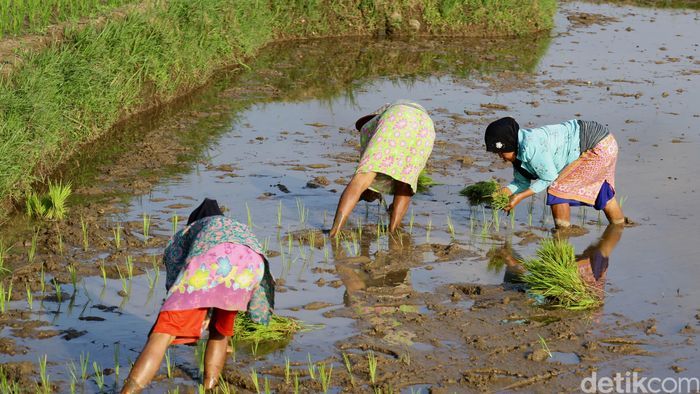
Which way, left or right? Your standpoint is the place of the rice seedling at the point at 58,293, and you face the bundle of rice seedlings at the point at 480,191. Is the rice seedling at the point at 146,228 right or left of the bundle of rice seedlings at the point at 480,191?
left

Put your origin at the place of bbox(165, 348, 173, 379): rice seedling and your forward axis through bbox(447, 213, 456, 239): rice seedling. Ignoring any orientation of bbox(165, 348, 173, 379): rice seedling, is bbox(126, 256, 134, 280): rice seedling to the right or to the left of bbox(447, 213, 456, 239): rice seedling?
left

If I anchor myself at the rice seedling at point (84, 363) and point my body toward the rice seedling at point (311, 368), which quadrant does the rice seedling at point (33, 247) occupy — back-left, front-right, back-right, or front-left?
back-left

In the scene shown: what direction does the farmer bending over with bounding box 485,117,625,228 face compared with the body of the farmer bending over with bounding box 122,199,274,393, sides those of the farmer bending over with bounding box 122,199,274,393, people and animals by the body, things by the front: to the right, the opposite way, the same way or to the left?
to the left

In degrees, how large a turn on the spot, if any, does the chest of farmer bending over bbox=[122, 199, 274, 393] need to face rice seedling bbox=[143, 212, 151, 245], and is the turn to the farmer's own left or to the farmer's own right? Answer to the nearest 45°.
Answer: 0° — they already face it

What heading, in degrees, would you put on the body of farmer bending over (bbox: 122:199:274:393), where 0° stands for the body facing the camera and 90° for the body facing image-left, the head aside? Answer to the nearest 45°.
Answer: approximately 180°

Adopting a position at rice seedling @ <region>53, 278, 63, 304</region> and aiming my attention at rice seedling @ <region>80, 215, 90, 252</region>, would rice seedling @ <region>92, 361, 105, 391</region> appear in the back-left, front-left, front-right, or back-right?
back-right

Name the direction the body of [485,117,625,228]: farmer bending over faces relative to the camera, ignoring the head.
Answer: to the viewer's left

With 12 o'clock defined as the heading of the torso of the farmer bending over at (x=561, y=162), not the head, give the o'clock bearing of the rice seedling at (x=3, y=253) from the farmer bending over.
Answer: The rice seedling is roughly at 11 o'clock from the farmer bending over.

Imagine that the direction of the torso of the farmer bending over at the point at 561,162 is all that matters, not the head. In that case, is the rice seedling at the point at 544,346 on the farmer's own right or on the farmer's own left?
on the farmer's own left

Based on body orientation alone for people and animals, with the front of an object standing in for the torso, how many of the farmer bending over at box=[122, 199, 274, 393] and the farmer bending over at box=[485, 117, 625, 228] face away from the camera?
1
